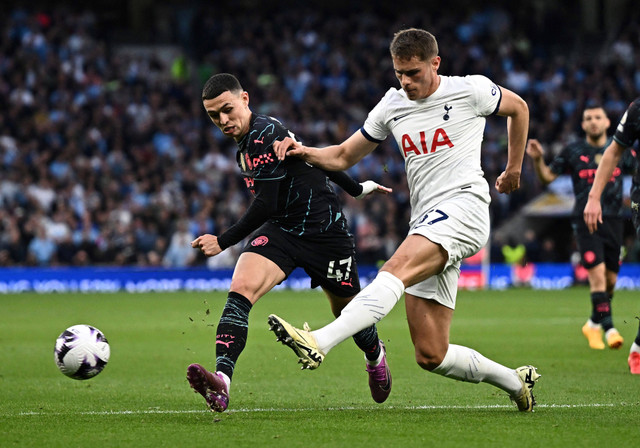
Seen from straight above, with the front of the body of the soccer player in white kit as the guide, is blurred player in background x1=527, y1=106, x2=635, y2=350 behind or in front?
behind

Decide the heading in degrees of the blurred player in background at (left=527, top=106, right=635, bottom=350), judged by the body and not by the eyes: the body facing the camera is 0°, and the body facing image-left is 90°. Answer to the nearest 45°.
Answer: approximately 0°

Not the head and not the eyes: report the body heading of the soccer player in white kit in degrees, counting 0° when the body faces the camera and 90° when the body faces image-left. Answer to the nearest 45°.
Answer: approximately 45°

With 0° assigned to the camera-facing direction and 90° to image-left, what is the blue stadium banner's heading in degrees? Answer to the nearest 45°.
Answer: approximately 0°

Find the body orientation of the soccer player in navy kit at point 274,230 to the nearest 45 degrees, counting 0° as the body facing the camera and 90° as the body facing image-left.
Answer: approximately 45°

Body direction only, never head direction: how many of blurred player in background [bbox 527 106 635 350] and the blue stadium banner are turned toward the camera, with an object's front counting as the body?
2

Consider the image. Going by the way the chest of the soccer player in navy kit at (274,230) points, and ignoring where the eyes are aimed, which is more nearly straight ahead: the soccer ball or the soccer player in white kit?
the soccer ball

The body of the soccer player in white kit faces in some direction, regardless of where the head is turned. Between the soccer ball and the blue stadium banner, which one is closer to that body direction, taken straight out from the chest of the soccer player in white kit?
the soccer ball

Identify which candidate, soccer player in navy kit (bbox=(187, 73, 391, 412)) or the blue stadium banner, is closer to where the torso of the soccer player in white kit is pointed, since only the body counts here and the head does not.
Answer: the soccer player in navy kit
